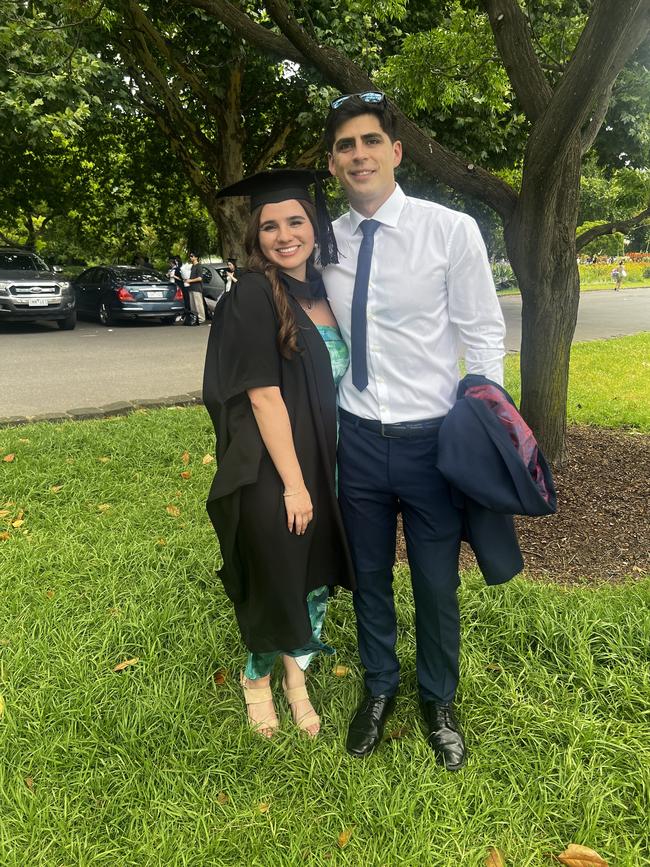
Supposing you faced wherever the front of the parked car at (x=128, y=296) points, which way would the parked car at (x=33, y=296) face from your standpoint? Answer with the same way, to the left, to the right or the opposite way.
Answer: the opposite way

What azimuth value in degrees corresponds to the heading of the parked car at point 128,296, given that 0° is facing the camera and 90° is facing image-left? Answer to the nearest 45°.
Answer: approximately 135°

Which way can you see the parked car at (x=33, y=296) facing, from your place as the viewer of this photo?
facing the viewer and to the right of the viewer

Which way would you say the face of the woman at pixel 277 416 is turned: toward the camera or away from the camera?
toward the camera

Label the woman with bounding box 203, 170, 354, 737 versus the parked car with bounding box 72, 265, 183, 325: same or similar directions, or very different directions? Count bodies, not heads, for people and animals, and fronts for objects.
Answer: very different directions

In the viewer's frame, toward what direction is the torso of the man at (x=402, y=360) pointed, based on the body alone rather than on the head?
toward the camera

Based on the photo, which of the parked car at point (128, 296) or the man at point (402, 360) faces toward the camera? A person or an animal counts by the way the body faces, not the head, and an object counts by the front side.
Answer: the man

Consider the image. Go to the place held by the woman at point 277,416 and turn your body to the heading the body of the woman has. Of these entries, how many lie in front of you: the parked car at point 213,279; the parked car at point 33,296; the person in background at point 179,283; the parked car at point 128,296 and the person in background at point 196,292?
0

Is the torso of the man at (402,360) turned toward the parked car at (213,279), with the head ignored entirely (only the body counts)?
no

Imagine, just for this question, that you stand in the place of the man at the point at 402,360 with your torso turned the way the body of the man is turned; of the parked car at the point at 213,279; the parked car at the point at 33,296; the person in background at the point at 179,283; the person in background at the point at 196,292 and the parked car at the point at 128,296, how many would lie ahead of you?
0

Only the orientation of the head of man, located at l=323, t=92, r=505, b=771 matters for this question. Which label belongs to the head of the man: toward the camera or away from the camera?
toward the camera
